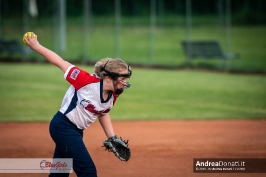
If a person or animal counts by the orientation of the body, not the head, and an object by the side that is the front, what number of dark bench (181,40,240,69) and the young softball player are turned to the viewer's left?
0

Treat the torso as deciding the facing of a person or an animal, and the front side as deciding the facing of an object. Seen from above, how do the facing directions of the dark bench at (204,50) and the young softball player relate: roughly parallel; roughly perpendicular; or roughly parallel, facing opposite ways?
roughly perpendicular

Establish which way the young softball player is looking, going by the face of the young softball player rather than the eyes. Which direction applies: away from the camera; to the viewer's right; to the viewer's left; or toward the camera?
to the viewer's right

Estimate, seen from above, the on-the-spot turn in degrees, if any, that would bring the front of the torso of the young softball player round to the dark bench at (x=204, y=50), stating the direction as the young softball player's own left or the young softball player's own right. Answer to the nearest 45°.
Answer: approximately 135° to the young softball player's own left

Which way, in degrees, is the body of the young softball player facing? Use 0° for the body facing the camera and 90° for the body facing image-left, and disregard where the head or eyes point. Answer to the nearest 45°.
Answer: approximately 315°
